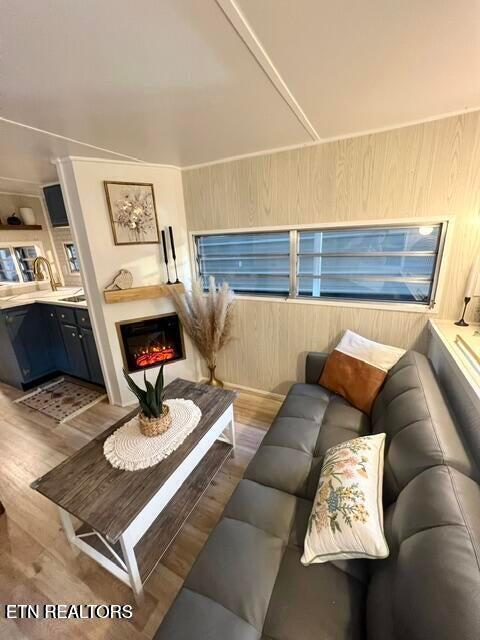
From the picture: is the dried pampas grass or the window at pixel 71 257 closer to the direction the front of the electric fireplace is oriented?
the dried pampas grass

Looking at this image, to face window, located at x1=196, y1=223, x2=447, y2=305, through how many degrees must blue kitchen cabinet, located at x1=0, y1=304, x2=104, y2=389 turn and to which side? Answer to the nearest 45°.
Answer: approximately 45° to its left

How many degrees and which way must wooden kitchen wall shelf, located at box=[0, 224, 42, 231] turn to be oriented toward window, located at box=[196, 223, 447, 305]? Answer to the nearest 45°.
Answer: approximately 45° to its left

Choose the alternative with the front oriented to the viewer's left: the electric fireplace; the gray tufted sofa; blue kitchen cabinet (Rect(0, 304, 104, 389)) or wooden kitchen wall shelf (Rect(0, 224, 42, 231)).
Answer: the gray tufted sofa

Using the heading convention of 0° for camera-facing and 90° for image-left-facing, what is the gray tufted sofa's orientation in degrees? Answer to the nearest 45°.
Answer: approximately 90°

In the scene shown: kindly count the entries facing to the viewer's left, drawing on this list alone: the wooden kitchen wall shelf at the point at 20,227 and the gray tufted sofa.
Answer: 1
